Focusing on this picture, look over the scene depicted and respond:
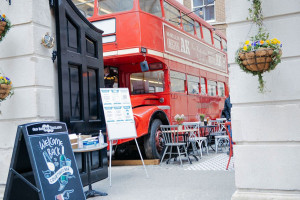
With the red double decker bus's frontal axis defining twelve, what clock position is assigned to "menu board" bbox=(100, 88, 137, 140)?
The menu board is roughly at 11 o'clock from the red double decker bus.

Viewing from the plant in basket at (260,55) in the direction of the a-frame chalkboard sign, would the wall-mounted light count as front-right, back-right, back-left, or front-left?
front-right

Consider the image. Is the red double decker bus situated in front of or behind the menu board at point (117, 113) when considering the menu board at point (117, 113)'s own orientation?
behind

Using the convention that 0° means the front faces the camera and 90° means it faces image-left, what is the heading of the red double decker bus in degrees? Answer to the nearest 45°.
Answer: approximately 45°

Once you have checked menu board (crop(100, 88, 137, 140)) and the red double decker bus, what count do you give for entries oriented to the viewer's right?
0

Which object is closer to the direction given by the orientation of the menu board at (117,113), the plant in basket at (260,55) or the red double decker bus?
the plant in basket

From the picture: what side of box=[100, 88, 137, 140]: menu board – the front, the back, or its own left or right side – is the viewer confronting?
front

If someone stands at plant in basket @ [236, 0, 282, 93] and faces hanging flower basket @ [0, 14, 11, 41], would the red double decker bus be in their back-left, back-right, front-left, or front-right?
front-right

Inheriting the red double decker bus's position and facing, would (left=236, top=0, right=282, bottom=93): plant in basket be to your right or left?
on your left

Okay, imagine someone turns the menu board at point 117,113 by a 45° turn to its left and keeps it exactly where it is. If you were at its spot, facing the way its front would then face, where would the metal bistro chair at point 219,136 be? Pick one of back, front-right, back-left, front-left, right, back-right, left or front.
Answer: left

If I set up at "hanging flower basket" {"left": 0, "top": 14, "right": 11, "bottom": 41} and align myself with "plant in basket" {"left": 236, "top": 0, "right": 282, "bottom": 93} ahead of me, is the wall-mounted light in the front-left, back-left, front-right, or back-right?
front-left

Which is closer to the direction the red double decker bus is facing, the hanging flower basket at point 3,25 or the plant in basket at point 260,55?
the hanging flower basket

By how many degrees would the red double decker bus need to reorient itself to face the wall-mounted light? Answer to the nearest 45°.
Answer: approximately 45° to its left

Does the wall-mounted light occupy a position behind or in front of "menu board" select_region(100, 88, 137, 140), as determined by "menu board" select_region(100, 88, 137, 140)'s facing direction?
in front

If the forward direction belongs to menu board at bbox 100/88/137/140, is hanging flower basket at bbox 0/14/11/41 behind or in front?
in front
